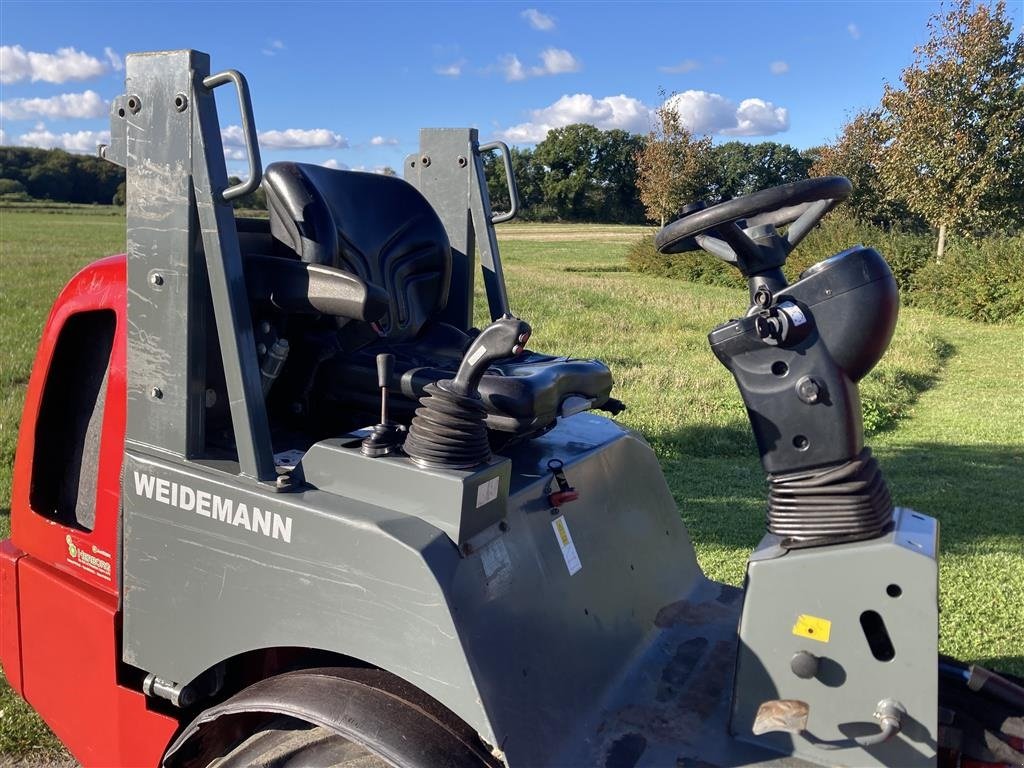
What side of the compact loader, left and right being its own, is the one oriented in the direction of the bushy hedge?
left

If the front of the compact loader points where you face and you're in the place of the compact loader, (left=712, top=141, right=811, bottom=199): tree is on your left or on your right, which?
on your left

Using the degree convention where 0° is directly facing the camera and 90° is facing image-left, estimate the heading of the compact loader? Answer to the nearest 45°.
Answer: approximately 315°

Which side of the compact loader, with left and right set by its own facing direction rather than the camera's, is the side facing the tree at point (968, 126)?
left

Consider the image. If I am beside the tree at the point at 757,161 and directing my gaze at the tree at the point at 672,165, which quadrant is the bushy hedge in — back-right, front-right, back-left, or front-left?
front-left

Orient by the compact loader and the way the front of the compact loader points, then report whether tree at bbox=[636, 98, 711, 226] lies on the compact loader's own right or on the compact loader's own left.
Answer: on the compact loader's own left

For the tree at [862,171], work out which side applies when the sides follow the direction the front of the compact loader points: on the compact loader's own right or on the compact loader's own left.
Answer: on the compact loader's own left
